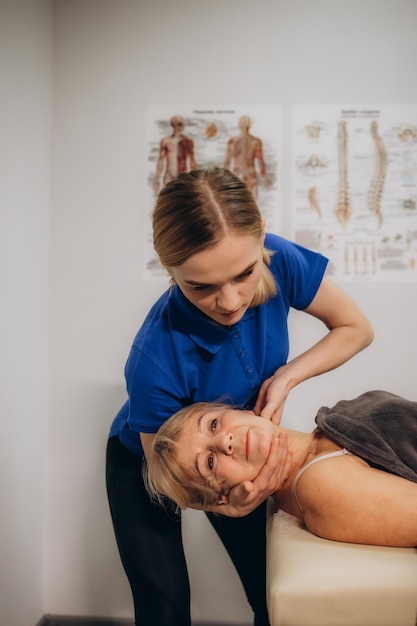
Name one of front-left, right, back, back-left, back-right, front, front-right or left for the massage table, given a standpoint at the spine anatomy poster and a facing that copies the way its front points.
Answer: front

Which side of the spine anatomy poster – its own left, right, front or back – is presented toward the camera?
front

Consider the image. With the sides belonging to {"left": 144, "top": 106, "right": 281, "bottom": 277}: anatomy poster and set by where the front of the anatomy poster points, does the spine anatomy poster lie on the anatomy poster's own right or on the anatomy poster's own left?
on the anatomy poster's own left

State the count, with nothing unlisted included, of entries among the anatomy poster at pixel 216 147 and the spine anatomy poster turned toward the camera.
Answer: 2

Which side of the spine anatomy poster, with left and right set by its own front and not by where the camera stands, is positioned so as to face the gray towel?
front

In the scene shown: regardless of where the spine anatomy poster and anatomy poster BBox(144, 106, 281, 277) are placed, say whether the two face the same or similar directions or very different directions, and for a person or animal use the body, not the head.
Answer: same or similar directions

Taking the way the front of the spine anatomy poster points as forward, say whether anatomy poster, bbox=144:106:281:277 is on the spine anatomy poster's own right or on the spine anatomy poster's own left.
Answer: on the spine anatomy poster's own right

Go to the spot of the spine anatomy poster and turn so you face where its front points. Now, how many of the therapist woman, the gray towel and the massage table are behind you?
0

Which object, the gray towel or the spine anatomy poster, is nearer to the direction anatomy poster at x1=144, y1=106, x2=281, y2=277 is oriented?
the gray towel

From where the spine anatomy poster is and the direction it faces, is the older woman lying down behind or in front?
in front

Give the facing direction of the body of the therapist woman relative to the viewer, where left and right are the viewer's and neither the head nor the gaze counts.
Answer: facing the viewer and to the right of the viewer

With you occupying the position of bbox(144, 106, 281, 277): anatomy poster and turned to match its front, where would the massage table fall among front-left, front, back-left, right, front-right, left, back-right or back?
front

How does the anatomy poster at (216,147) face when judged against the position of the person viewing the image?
facing the viewer

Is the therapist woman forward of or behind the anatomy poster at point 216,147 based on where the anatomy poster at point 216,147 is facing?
forward

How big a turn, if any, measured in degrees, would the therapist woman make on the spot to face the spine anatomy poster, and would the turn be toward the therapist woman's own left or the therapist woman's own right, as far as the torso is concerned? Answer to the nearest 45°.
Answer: approximately 90° to the therapist woman's own left

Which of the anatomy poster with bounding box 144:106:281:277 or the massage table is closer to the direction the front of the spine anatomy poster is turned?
the massage table

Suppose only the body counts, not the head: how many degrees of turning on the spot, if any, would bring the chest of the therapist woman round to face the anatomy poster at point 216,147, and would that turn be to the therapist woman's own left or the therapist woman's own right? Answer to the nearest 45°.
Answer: approximately 135° to the therapist woman's own left
